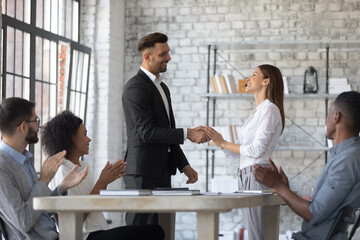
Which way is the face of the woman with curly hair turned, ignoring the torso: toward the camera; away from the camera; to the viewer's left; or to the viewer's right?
to the viewer's right

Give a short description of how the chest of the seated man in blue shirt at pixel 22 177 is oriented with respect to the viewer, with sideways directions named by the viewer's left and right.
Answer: facing to the right of the viewer

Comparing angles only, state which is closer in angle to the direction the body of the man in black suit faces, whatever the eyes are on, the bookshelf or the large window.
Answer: the bookshelf

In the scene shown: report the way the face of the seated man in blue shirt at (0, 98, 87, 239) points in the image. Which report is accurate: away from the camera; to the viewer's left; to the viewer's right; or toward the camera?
to the viewer's right

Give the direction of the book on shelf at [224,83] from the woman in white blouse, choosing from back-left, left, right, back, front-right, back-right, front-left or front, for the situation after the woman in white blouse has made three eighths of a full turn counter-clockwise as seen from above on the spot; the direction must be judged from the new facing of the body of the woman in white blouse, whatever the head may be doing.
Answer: back-left

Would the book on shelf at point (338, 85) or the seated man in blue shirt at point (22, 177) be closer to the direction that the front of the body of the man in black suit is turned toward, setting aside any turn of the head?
the book on shelf

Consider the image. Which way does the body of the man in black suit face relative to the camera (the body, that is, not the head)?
to the viewer's right

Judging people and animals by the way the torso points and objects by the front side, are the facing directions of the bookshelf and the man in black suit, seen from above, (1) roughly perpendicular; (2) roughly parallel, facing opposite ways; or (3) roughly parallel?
roughly perpendicular

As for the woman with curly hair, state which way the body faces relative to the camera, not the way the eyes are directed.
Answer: to the viewer's right

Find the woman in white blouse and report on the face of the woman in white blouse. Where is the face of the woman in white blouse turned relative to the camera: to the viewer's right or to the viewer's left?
to the viewer's left

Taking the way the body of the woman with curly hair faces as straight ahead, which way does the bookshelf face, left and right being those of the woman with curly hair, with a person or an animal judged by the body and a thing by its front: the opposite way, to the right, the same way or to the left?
to the right

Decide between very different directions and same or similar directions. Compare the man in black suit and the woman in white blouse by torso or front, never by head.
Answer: very different directions

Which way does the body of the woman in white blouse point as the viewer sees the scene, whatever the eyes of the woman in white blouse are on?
to the viewer's left

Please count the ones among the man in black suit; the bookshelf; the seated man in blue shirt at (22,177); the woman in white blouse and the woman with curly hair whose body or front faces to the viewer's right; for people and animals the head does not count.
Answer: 3

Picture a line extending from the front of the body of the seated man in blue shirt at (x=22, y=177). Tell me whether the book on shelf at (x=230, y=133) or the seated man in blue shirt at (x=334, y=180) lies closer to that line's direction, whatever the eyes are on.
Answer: the seated man in blue shirt

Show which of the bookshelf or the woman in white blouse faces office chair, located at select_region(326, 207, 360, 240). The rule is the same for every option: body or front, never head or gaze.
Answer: the bookshelf
